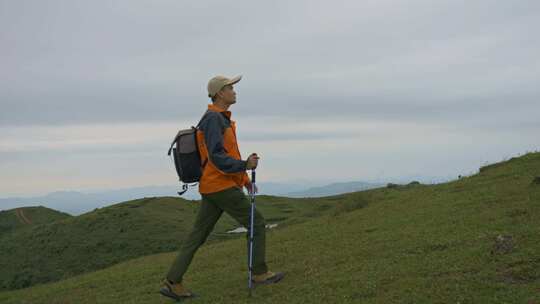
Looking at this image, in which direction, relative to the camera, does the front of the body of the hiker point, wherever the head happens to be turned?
to the viewer's right
